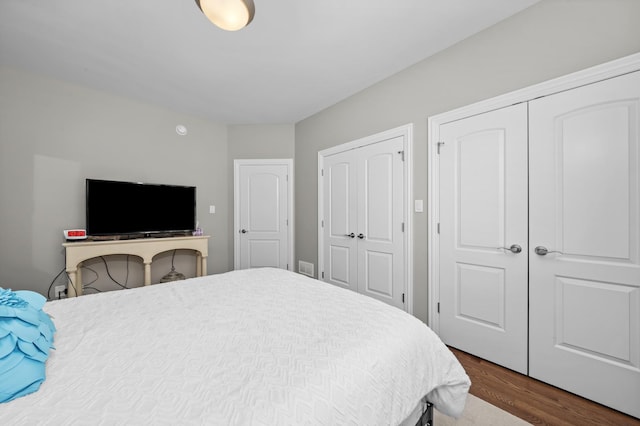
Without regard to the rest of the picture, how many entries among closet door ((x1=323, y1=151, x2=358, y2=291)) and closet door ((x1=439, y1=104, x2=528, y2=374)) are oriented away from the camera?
0

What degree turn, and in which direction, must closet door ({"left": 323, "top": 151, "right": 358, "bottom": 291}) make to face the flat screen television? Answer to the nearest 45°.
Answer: approximately 45° to its right

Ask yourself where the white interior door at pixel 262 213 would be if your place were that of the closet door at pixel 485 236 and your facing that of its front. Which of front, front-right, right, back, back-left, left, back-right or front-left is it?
front-right

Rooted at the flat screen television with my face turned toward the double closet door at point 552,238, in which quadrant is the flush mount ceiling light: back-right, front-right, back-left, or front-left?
front-right

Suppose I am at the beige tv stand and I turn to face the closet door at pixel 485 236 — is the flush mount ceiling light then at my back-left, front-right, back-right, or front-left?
front-right

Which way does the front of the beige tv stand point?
toward the camera

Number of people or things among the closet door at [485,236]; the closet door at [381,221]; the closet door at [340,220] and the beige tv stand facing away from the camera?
0

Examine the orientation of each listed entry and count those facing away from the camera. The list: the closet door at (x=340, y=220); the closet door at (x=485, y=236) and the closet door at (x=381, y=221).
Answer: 0

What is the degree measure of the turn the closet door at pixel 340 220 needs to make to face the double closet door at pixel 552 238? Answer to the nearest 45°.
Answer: approximately 90° to its left

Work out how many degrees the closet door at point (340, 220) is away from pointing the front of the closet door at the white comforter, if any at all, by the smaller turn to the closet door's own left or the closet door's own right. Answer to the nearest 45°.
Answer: approximately 45° to the closet door's own left

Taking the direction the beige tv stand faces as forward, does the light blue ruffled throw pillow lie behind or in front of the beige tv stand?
in front

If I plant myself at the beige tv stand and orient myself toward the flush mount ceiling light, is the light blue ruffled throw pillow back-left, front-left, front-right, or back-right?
front-right

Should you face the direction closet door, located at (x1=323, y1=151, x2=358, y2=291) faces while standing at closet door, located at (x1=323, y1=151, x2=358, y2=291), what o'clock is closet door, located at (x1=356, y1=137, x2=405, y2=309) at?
closet door, located at (x1=356, y1=137, x2=405, y2=309) is roughly at 9 o'clock from closet door, located at (x1=323, y1=151, x2=358, y2=291).

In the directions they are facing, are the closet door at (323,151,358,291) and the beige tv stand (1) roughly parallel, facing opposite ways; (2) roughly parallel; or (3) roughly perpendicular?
roughly perpendicular

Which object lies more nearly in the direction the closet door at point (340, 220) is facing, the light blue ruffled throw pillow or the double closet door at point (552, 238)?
the light blue ruffled throw pillow

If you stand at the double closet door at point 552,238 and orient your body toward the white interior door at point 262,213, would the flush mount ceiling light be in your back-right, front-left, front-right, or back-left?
front-left
